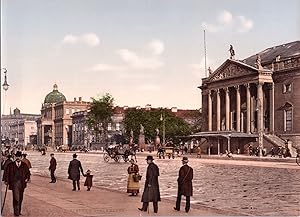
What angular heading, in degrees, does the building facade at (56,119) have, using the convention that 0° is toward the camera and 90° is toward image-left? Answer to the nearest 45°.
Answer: approximately 45°

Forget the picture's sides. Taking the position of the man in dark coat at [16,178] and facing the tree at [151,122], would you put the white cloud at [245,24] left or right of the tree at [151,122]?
right

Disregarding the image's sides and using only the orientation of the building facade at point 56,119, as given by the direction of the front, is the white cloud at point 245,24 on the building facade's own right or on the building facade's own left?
on the building facade's own left

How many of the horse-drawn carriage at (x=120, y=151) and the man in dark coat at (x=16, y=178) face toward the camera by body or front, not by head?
1

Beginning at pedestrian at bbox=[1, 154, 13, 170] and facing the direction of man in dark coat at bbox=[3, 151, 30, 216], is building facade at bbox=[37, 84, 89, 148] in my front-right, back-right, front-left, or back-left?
back-left

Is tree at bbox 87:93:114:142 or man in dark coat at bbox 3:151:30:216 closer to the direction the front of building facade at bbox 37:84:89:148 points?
the man in dark coat

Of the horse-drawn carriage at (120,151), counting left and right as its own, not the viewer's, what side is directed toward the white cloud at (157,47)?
left

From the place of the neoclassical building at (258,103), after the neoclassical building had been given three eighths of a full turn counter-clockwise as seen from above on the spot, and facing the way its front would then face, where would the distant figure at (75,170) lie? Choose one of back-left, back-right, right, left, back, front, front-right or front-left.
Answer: right

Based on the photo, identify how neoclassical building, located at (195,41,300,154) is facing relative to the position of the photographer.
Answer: facing the viewer and to the left of the viewer

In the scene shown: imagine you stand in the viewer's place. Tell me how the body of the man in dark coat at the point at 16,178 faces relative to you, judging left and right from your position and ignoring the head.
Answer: facing the viewer

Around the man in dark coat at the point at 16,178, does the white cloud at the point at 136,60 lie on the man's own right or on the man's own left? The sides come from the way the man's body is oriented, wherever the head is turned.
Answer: on the man's own left
